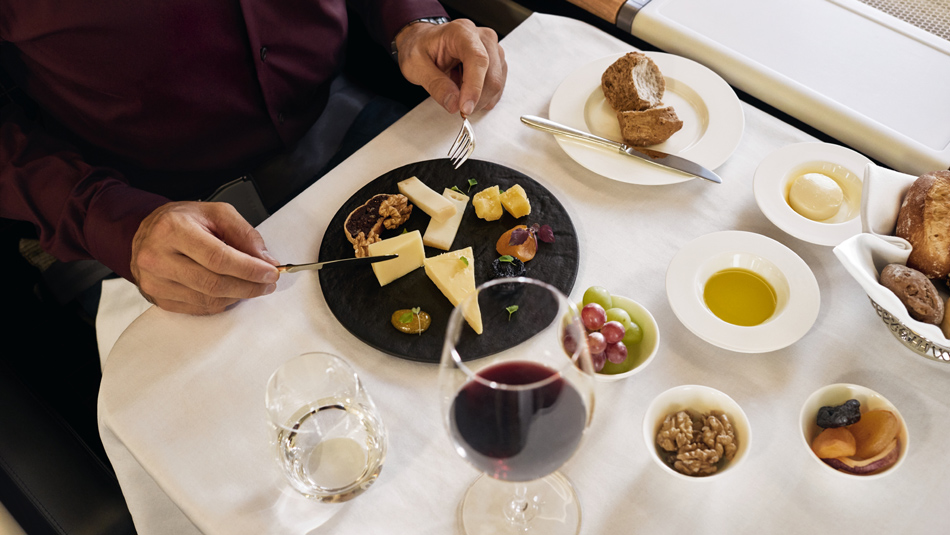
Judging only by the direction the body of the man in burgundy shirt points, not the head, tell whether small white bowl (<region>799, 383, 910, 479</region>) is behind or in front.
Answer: in front

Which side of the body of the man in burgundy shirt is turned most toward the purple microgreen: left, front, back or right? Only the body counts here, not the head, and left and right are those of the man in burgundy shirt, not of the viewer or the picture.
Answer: front

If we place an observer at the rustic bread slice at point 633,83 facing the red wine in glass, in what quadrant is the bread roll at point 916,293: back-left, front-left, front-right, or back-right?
front-left

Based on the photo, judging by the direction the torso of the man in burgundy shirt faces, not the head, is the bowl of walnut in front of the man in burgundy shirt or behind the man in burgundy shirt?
in front

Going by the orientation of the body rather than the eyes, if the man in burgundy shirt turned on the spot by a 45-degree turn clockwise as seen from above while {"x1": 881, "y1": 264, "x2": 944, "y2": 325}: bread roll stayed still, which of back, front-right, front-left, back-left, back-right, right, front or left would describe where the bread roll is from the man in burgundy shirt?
front-left

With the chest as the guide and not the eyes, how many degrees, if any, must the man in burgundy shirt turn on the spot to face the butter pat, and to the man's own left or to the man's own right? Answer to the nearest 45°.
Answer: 0° — they already face it

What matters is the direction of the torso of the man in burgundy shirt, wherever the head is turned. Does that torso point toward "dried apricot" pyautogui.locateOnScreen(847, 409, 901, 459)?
yes

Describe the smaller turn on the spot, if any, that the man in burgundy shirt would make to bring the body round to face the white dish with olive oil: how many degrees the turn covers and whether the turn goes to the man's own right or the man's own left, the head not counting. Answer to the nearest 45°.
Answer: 0° — they already face it

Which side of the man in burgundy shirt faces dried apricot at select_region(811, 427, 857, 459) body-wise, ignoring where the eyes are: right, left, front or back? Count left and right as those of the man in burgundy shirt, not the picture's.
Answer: front

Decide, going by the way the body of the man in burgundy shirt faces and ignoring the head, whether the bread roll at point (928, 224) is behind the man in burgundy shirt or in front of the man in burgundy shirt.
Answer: in front

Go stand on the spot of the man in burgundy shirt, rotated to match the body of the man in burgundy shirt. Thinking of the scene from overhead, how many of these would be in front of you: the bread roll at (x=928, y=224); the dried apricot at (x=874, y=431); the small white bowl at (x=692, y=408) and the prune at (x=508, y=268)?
4

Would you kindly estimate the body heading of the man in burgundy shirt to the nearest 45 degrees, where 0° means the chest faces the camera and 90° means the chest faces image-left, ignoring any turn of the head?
approximately 315°
